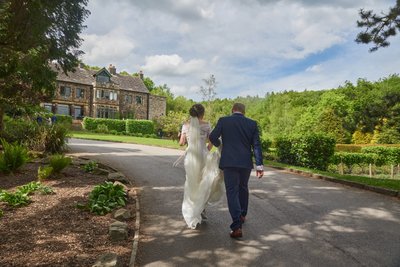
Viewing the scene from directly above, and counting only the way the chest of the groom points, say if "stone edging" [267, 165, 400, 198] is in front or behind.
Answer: in front

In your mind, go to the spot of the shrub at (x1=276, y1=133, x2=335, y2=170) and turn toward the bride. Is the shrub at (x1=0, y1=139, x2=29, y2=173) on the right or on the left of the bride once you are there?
right

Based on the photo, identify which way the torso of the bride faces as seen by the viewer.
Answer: away from the camera

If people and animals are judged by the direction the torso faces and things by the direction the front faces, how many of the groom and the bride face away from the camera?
2

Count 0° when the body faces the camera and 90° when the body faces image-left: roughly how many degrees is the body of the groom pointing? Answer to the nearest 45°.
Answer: approximately 180°

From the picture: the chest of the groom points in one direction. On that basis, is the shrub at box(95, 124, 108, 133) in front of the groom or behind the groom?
in front

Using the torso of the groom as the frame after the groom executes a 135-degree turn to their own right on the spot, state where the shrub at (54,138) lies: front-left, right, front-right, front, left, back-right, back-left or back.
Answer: back

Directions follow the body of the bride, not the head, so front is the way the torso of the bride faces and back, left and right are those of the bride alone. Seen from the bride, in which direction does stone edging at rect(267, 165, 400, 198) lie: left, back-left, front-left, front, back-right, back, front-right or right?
front-right

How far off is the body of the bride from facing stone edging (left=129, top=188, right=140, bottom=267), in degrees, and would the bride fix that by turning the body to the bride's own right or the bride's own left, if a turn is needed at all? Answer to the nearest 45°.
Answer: approximately 135° to the bride's own left

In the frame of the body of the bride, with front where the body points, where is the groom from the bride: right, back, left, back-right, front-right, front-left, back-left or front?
back-right
